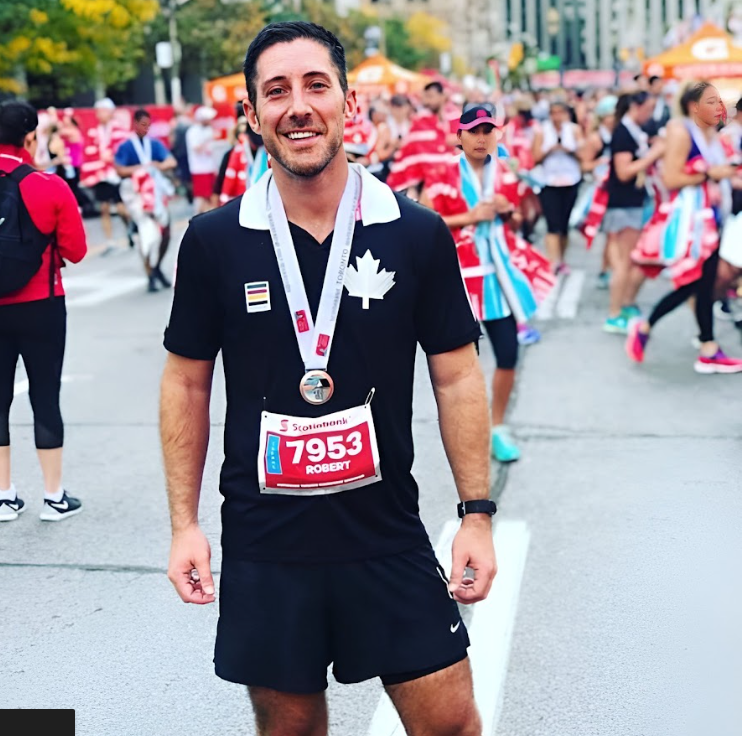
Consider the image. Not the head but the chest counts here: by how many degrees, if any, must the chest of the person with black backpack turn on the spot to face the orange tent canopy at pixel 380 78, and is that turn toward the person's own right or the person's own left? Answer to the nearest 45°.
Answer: approximately 45° to the person's own left

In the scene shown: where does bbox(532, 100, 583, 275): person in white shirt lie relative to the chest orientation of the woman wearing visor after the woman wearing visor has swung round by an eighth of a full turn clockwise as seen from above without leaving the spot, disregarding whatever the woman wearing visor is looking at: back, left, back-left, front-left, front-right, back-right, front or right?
back-right

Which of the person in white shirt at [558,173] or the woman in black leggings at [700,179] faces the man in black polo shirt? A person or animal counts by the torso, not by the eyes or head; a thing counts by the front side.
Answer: the person in white shirt

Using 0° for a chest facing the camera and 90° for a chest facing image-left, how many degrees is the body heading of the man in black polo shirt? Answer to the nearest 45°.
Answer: approximately 0°

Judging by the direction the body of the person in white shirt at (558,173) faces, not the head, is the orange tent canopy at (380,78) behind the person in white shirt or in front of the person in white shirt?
behind

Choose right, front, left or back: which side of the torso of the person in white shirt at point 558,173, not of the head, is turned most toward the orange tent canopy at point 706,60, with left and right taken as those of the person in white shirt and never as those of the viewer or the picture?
back

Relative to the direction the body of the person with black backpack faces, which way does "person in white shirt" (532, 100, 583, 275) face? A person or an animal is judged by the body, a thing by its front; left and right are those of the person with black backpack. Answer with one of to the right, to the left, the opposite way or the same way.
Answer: the opposite way
